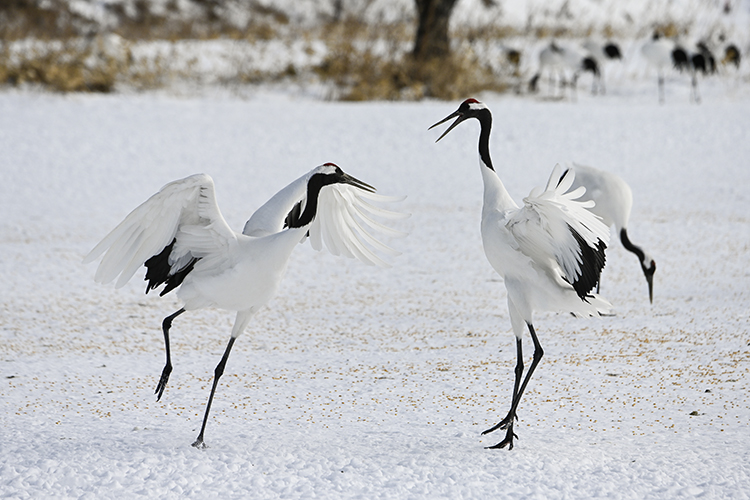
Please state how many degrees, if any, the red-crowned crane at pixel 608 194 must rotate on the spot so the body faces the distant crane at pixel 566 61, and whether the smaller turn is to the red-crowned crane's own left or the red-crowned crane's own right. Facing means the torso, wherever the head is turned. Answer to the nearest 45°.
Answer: approximately 90° to the red-crowned crane's own left

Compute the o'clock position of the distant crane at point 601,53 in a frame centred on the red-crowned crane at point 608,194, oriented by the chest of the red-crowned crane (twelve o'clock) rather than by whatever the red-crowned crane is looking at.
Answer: The distant crane is roughly at 9 o'clock from the red-crowned crane.

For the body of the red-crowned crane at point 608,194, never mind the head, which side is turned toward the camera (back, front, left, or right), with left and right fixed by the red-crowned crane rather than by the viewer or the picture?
right

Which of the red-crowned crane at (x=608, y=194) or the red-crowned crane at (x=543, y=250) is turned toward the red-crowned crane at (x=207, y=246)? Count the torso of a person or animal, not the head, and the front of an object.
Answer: the red-crowned crane at (x=543, y=250)

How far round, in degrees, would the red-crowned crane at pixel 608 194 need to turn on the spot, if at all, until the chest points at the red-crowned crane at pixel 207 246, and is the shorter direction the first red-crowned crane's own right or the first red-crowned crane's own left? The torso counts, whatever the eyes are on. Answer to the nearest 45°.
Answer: approximately 135° to the first red-crowned crane's own right

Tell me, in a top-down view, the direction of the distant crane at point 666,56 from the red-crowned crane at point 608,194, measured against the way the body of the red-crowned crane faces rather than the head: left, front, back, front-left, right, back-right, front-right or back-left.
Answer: left

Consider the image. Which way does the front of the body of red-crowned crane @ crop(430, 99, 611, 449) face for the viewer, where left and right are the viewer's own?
facing to the left of the viewer

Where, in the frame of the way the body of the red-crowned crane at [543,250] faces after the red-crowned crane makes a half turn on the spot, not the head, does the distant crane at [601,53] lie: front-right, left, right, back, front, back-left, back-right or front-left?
left

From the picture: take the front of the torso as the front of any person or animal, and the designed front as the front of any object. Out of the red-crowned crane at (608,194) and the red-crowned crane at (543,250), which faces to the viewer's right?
the red-crowned crane at (608,194)

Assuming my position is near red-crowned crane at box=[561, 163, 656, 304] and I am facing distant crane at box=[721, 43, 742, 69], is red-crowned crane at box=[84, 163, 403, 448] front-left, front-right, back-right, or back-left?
back-left

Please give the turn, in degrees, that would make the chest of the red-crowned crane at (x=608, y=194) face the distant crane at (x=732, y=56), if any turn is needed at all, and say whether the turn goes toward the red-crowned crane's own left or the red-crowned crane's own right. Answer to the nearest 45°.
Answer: approximately 90° to the red-crowned crane's own left

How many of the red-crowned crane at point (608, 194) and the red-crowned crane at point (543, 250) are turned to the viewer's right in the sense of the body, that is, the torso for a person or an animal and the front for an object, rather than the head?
1

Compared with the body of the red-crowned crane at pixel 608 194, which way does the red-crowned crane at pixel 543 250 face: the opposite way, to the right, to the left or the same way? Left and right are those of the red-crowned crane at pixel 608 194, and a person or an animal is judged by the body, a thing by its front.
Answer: the opposite way

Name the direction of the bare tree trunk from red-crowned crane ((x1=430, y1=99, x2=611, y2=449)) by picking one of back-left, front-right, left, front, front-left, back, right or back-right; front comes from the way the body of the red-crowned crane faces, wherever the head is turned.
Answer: right

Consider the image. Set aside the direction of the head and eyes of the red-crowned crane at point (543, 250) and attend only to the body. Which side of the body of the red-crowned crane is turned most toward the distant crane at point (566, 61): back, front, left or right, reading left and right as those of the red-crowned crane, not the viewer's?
right
